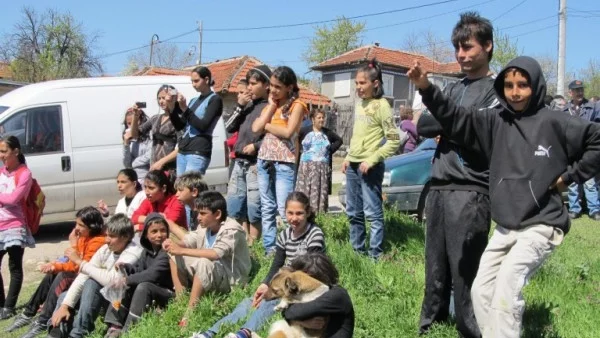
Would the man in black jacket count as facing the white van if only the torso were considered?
no

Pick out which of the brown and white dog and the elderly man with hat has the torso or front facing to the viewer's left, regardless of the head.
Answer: the brown and white dog

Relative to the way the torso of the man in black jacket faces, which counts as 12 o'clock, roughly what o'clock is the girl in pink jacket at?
The girl in pink jacket is roughly at 2 o'clock from the man in black jacket.

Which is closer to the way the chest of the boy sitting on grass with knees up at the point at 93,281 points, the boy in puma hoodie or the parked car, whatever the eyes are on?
the boy in puma hoodie

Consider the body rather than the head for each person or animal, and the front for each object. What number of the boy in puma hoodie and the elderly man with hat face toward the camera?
2

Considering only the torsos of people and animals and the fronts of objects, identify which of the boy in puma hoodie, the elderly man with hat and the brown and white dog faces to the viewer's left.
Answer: the brown and white dog

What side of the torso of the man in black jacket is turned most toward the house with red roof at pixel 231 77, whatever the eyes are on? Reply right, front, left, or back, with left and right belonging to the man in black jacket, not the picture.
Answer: right

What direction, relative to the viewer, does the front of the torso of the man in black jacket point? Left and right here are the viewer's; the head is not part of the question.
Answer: facing the viewer and to the left of the viewer

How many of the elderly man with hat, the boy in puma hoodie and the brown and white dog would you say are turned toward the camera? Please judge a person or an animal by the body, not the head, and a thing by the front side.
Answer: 2

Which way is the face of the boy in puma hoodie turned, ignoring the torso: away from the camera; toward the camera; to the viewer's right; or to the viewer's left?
toward the camera

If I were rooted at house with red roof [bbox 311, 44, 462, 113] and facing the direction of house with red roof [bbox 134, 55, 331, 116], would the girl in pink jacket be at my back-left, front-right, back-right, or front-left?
front-left

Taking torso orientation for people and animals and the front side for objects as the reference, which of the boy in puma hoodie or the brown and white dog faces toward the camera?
the boy in puma hoodie

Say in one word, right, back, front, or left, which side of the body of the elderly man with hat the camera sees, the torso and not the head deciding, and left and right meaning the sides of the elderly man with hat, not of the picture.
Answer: front

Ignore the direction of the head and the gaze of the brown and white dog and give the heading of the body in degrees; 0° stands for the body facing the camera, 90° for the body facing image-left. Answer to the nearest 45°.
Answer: approximately 90°

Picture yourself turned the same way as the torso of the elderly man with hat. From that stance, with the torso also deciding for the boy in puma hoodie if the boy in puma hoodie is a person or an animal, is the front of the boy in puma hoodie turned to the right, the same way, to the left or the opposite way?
the same way
